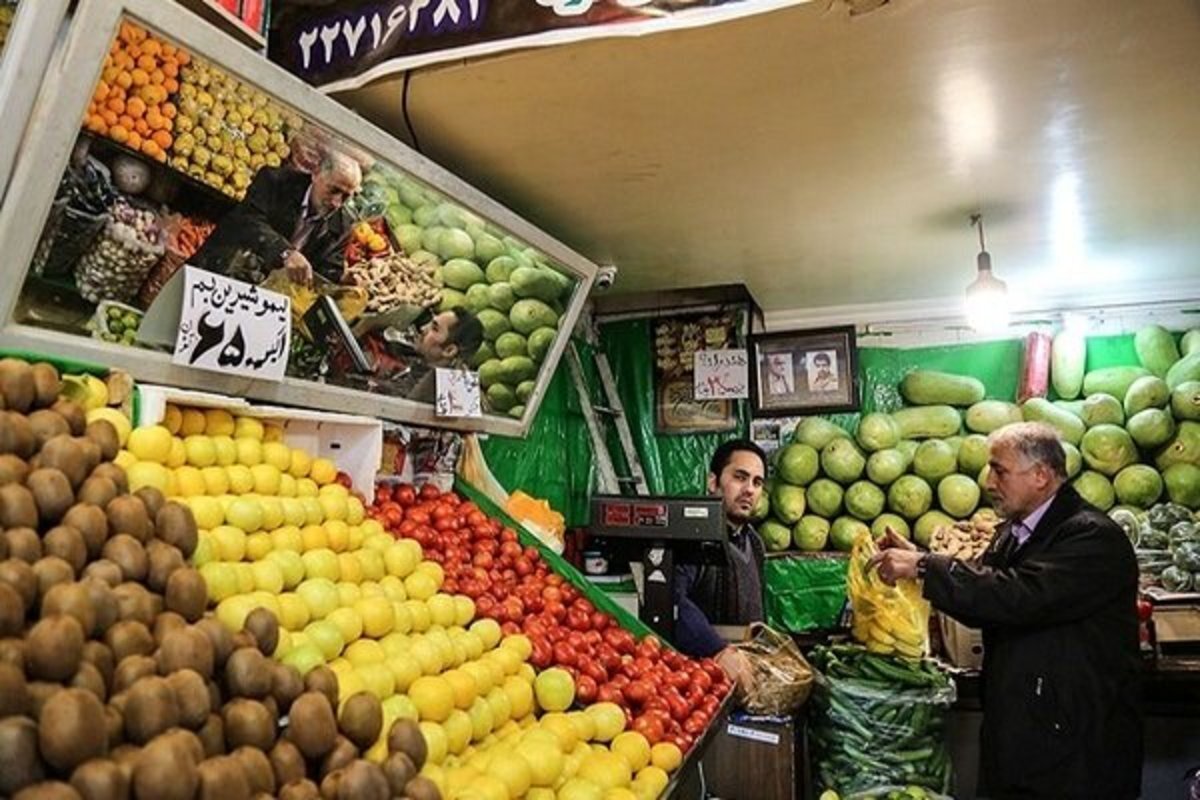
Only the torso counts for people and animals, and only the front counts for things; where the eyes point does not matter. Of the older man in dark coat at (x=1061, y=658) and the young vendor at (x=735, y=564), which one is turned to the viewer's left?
the older man in dark coat

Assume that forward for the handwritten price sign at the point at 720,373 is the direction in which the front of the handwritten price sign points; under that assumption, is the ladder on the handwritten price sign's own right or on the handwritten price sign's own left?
on the handwritten price sign's own right

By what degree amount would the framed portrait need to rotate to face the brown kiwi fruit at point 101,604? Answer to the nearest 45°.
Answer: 0° — it already faces it

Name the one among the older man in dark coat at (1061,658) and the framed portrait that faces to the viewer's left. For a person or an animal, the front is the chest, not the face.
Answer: the older man in dark coat

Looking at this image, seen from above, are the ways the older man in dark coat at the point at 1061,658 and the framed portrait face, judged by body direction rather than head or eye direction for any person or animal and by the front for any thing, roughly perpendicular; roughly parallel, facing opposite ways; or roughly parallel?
roughly perpendicular

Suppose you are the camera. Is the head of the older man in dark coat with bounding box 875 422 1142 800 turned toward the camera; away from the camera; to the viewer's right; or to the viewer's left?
to the viewer's left

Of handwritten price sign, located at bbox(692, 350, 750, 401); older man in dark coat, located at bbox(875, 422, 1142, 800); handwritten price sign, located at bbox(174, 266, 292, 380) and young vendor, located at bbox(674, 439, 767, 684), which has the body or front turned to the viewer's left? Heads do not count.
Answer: the older man in dark coat

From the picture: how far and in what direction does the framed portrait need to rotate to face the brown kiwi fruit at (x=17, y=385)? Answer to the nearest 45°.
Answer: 0° — it already faces it

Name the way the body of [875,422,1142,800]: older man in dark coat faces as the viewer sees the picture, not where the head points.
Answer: to the viewer's left
